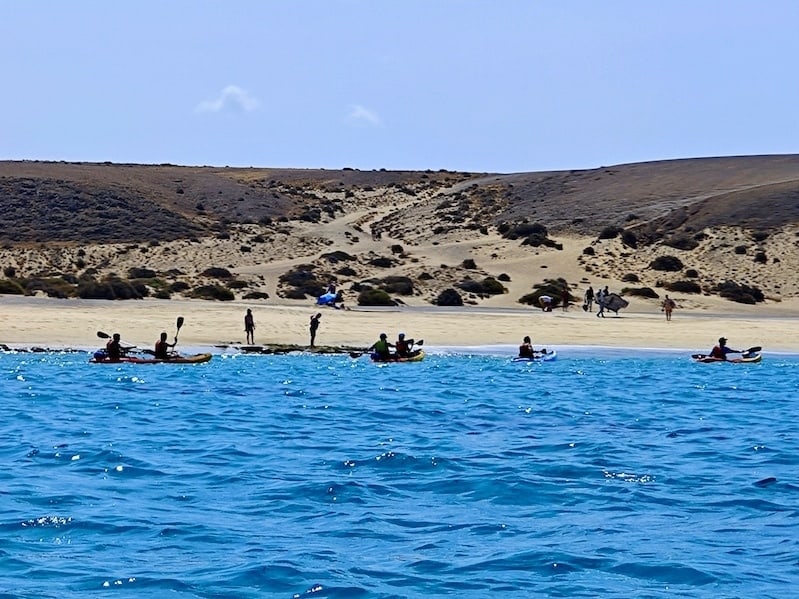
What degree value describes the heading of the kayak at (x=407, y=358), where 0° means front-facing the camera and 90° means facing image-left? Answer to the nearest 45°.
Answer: approximately 270°

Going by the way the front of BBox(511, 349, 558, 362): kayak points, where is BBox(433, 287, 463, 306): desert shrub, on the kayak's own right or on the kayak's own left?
on the kayak's own left

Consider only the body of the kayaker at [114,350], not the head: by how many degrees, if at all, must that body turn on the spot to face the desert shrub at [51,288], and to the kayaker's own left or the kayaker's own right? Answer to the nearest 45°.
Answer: approximately 90° to the kayaker's own left

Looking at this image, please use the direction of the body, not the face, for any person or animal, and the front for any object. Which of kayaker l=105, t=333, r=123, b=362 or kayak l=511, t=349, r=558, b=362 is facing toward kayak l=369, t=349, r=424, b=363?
the kayaker

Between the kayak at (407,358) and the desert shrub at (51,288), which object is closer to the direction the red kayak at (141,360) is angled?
the kayak

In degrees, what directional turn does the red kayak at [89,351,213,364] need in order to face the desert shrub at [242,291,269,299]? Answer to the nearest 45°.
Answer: approximately 90° to its left

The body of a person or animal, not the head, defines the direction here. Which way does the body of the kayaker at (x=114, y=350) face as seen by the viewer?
to the viewer's right

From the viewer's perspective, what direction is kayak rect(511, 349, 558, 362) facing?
to the viewer's right

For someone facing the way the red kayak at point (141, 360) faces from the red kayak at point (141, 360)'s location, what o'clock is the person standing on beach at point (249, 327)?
The person standing on beach is roughly at 10 o'clock from the red kayak.

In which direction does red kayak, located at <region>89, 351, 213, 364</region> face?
to the viewer's right

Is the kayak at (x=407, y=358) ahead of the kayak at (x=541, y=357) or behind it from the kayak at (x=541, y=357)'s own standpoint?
behind
